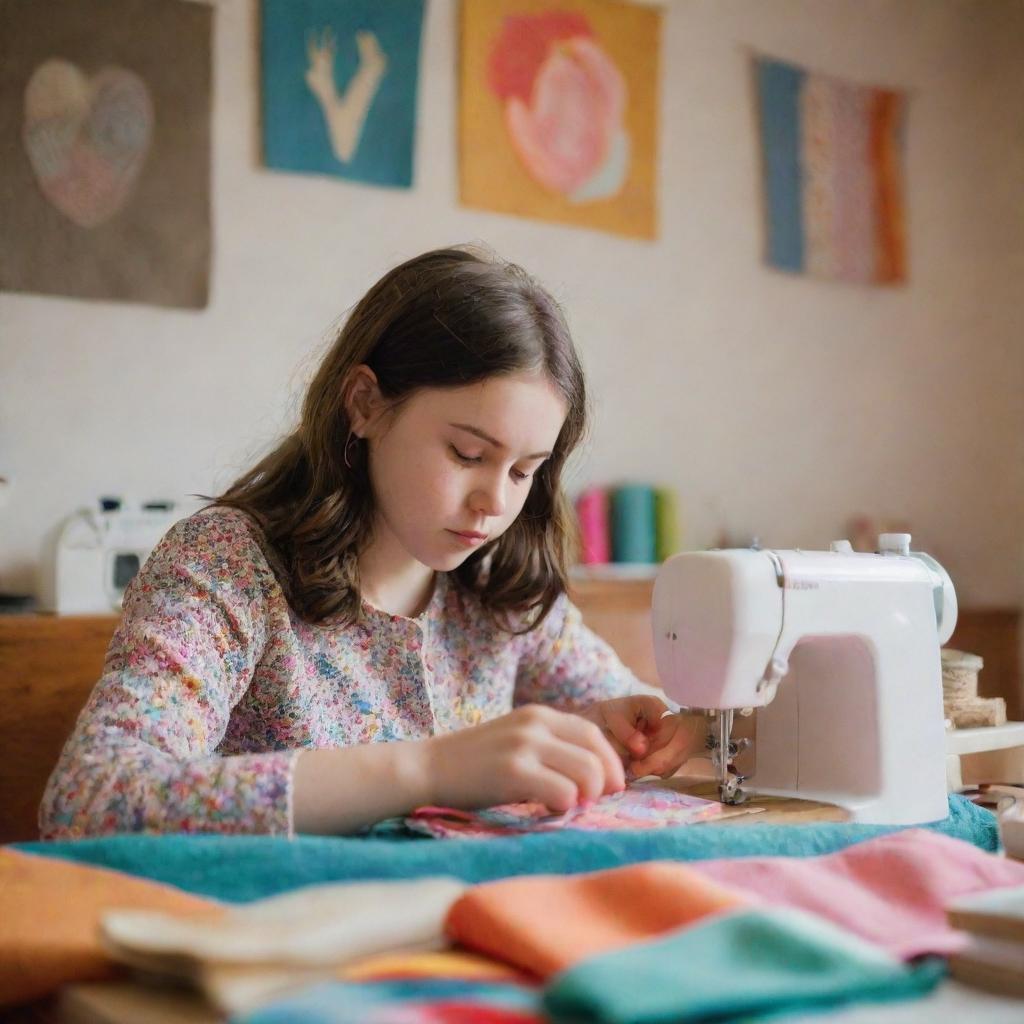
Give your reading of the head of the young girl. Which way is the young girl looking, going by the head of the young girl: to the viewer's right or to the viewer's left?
to the viewer's right

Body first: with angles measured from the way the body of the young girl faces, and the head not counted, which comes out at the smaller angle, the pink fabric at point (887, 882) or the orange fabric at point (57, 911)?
the pink fabric

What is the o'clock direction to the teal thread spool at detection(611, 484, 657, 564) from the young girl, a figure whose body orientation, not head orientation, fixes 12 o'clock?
The teal thread spool is roughly at 8 o'clock from the young girl.

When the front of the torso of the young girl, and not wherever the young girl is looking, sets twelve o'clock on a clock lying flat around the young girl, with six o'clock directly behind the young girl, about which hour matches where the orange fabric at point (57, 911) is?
The orange fabric is roughly at 2 o'clock from the young girl.

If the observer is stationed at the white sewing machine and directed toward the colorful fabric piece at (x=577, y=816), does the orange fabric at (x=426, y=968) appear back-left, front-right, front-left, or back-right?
front-left

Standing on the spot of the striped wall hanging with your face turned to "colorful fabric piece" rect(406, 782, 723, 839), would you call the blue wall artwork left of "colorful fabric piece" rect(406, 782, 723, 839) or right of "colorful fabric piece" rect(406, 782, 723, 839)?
right

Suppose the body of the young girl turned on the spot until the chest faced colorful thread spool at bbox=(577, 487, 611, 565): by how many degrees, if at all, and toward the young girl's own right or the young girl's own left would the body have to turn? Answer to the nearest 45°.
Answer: approximately 135° to the young girl's own left

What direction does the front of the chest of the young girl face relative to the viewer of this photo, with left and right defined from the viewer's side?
facing the viewer and to the right of the viewer

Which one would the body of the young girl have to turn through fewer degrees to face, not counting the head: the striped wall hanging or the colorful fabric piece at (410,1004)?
the colorful fabric piece

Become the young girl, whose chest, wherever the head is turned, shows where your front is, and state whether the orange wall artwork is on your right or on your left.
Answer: on your left

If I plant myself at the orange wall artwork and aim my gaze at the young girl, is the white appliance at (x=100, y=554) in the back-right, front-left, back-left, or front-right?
front-right
